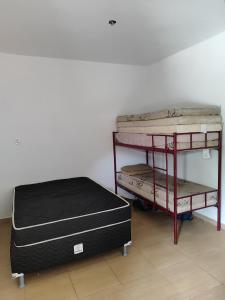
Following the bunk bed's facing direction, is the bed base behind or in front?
in front
